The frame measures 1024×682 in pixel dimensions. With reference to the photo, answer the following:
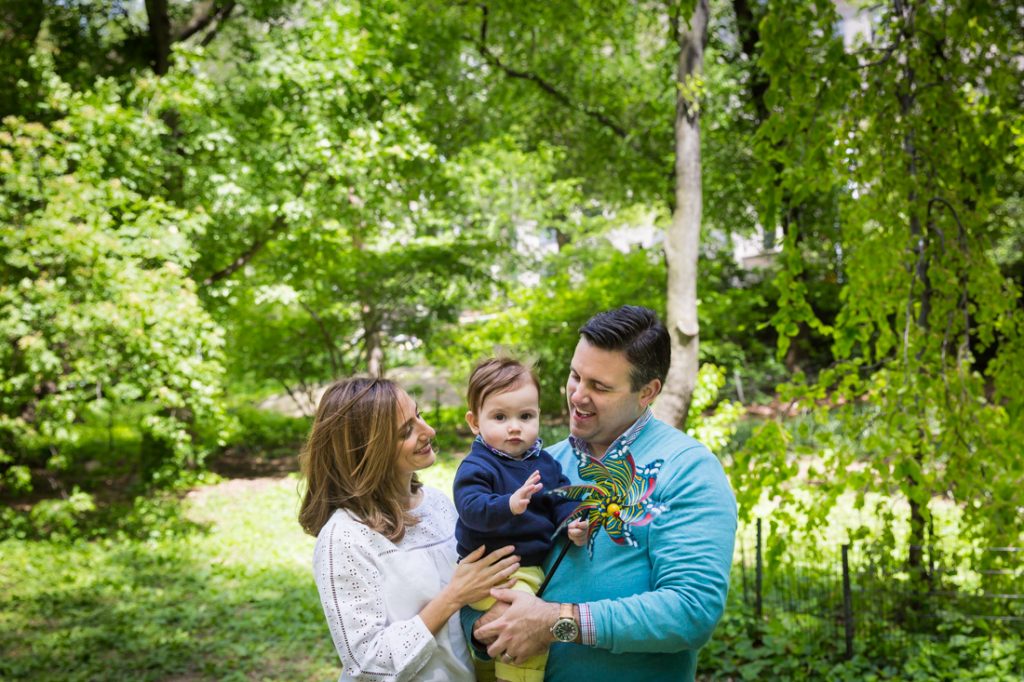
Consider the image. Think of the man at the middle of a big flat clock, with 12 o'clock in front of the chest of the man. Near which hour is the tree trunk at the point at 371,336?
The tree trunk is roughly at 4 o'clock from the man.

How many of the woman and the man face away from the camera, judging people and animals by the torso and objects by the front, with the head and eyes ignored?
0

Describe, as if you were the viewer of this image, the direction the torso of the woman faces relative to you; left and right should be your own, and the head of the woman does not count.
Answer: facing the viewer and to the right of the viewer

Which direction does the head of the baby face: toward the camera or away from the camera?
toward the camera

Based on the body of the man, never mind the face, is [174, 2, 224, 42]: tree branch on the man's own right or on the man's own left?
on the man's own right

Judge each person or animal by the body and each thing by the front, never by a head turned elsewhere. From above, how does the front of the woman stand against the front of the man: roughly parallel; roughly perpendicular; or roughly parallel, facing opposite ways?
roughly perpendicular

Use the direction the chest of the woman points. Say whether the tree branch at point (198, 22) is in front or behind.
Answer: behind

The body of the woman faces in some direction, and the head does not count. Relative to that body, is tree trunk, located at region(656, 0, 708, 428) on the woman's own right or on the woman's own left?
on the woman's own left

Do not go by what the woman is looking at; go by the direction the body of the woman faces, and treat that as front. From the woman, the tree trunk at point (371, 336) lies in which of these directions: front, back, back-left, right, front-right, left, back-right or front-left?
back-left

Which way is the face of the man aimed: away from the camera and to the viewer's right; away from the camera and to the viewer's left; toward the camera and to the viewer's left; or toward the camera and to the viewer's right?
toward the camera and to the viewer's left

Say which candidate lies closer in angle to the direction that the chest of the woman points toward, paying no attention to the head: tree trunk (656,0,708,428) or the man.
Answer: the man
